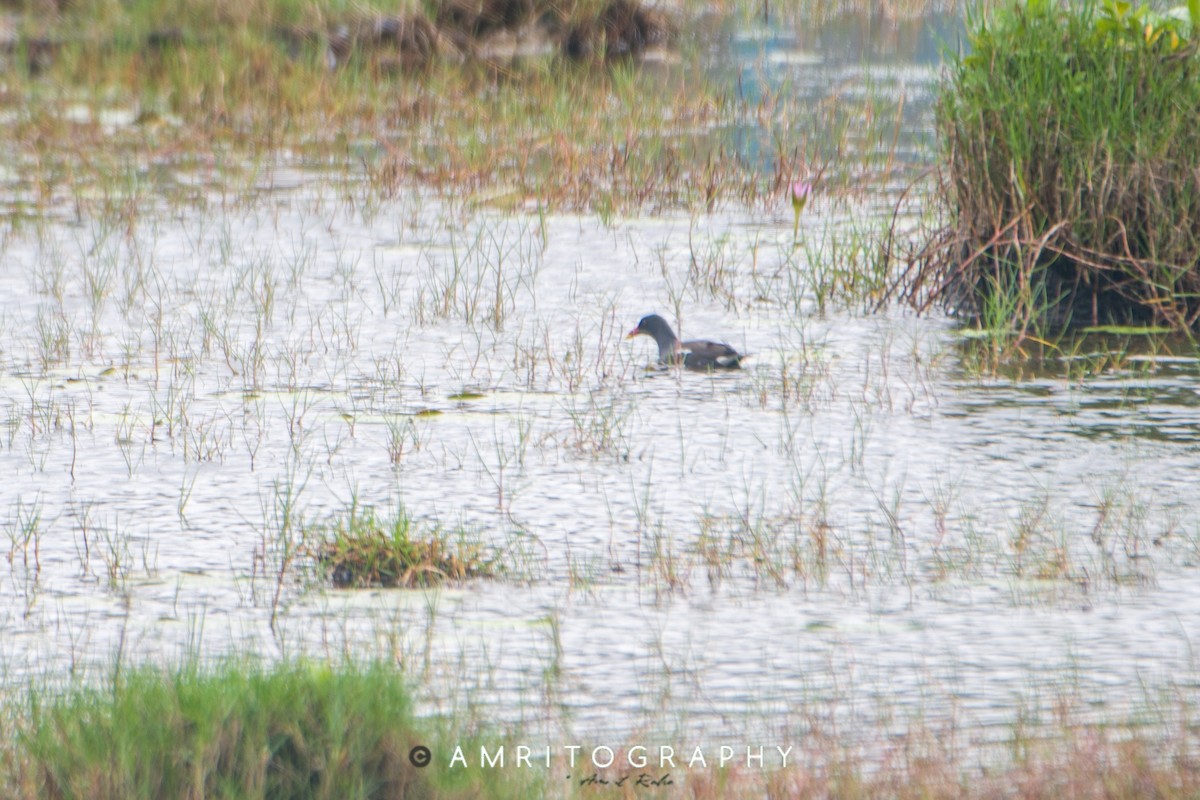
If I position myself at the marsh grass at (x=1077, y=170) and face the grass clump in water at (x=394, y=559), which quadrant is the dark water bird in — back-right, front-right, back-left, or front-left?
front-right

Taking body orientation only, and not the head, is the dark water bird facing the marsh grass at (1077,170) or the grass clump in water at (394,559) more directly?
the grass clump in water

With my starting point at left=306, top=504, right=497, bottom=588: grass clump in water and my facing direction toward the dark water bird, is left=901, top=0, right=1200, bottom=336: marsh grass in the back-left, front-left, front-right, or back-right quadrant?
front-right

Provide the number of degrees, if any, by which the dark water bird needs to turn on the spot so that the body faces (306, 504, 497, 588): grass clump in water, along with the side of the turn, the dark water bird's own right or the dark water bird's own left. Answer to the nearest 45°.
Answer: approximately 90° to the dark water bird's own left

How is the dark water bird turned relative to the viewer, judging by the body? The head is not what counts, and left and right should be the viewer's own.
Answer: facing to the left of the viewer

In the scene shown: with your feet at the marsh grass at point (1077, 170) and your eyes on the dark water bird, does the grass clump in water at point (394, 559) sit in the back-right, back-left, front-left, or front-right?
front-left

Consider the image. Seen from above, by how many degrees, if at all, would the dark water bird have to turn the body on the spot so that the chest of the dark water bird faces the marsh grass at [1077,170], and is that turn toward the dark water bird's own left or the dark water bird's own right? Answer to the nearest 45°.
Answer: approximately 135° to the dark water bird's own right
